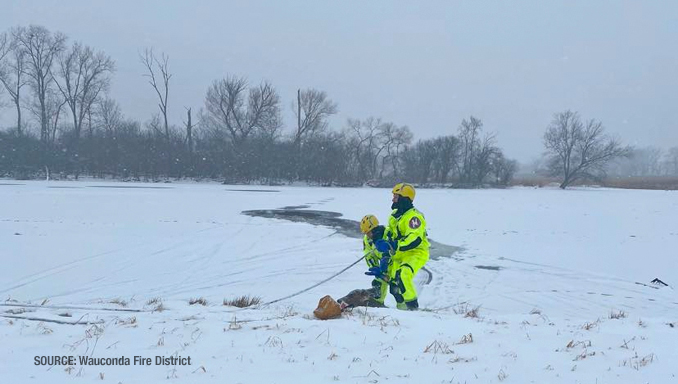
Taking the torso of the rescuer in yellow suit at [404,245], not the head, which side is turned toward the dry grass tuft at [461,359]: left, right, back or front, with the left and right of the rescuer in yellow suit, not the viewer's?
left

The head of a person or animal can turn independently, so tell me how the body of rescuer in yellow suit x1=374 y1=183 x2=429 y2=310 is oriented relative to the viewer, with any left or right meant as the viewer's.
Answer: facing to the left of the viewer

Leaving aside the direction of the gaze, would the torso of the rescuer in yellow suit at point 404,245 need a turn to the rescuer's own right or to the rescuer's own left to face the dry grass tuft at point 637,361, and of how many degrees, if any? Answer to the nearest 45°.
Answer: approximately 135° to the rescuer's own left

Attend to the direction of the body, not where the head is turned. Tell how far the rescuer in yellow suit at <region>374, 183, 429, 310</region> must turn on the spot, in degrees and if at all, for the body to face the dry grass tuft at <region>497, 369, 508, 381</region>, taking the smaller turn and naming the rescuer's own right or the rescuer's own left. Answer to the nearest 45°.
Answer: approximately 90° to the rescuer's own left

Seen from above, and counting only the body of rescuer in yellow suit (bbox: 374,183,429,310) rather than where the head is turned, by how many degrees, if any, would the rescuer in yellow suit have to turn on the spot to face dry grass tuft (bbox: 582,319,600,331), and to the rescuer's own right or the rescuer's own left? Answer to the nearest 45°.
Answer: approximately 135° to the rescuer's own left

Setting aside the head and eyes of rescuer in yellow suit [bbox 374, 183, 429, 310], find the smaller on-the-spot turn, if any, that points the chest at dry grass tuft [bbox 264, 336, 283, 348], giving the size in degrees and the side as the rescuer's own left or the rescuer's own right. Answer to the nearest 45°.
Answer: approximately 45° to the rescuer's own left

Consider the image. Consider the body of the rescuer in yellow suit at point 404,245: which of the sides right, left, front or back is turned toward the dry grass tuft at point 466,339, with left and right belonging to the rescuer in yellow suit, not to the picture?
left
